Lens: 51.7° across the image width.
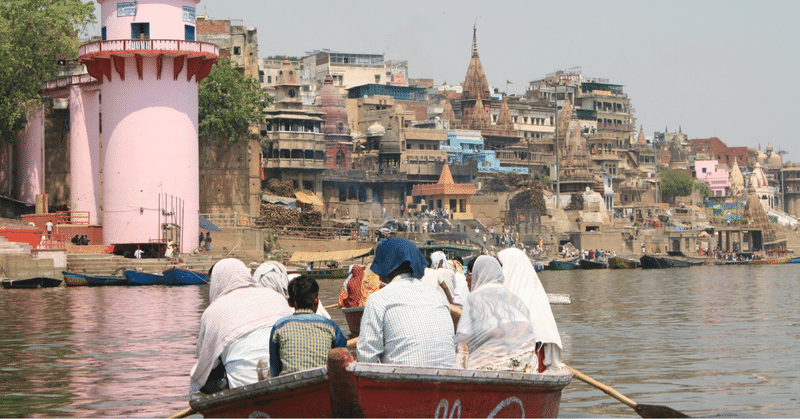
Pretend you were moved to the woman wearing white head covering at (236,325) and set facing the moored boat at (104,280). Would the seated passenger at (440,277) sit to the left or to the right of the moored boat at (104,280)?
right

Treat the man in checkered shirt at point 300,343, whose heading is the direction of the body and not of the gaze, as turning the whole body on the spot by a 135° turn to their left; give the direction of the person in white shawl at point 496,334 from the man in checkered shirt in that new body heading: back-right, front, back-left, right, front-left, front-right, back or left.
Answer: back-left

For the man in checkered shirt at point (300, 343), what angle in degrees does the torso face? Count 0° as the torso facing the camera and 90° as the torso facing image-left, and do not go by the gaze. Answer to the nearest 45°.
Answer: approximately 180°

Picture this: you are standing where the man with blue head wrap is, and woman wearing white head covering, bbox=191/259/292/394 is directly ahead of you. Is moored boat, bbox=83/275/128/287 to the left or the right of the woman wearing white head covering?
right

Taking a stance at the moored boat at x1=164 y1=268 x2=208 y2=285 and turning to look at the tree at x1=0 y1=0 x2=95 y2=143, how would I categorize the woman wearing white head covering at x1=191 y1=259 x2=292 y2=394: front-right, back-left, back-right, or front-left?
back-left

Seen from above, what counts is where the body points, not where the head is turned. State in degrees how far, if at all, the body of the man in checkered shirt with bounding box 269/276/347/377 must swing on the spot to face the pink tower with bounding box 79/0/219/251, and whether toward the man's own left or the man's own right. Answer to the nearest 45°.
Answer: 0° — they already face it

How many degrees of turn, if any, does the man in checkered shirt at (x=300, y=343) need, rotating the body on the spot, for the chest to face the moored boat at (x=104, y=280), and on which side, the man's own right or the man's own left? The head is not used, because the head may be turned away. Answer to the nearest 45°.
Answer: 0° — they already face it

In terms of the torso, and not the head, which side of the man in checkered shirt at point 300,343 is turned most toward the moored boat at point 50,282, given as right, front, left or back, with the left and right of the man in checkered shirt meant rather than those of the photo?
front

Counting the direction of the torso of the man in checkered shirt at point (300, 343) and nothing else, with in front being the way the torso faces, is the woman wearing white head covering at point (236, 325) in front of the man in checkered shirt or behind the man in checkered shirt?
in front

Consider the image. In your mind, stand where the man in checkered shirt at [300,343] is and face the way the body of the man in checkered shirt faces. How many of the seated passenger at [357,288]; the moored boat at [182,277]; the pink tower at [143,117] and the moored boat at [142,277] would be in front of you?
4

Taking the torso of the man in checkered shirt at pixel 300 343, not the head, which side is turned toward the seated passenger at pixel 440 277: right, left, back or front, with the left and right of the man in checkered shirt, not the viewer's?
front

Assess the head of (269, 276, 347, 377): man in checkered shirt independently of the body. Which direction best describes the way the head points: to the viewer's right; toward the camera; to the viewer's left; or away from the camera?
away from the camera

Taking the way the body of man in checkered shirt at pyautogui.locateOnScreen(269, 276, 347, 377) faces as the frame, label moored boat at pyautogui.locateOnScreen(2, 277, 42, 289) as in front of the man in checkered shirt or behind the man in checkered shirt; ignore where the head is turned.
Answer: in front

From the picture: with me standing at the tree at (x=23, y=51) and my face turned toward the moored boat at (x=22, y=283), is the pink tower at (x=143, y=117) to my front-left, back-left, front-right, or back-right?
front-left
